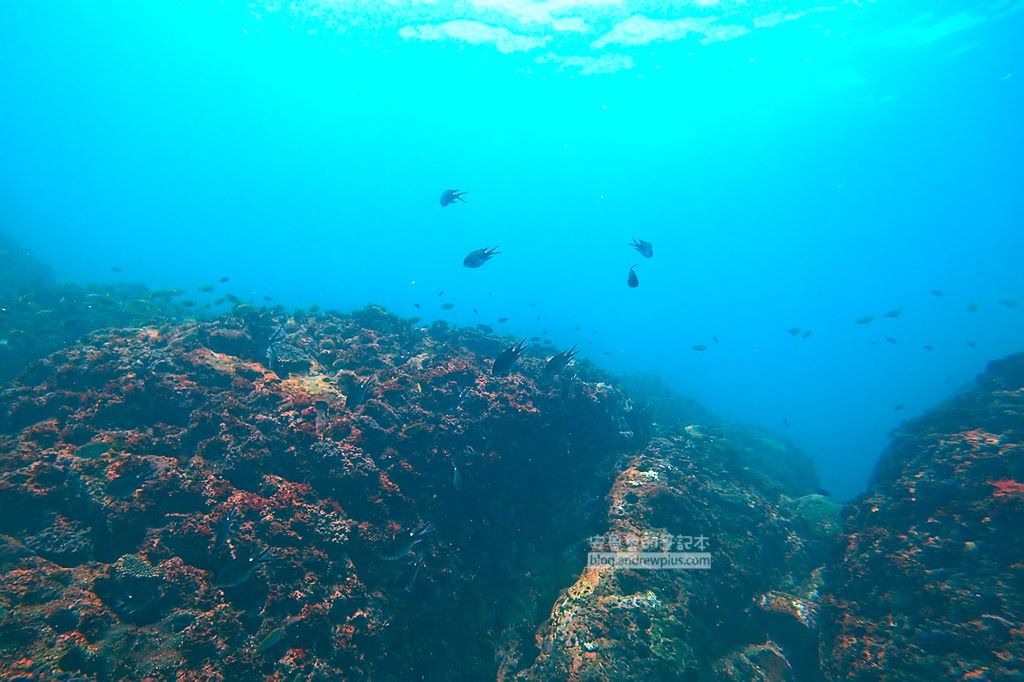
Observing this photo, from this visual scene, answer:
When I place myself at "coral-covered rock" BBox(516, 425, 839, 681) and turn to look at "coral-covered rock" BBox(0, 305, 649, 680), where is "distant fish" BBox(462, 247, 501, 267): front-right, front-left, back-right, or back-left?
front-right

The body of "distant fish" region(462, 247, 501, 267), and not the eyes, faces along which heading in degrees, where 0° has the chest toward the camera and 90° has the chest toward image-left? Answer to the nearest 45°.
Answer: approximately 90°

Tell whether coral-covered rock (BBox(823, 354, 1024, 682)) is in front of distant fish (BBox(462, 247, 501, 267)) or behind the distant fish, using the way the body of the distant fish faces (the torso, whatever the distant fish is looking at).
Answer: behind

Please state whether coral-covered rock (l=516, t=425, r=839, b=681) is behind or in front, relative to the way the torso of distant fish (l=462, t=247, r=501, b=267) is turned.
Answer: behind

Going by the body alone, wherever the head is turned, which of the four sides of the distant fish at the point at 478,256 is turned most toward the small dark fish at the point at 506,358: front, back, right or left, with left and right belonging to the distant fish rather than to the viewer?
left
